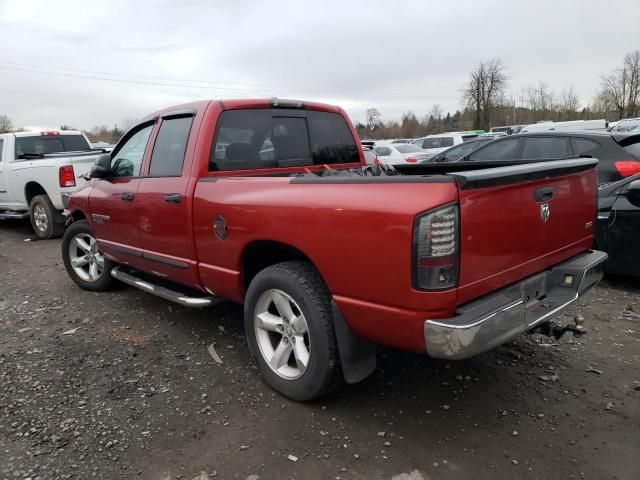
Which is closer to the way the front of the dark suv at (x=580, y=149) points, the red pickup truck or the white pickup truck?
the white pickup truck

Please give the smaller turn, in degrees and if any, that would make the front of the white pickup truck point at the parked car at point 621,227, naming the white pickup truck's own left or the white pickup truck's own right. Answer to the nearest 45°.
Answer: approximately 180°

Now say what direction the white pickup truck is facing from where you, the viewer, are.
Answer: facing away from the viewer and to the left of the viewer

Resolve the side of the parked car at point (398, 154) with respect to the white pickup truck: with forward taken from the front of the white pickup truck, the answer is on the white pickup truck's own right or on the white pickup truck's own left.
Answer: on the white pickup truck's own right

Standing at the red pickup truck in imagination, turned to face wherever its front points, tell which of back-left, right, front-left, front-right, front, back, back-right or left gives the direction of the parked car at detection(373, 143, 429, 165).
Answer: front-right

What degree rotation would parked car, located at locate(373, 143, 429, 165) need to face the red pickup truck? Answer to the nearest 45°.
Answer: approximately 135° to its left

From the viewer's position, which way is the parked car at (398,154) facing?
facing away from the viewer and to the left of the viewer

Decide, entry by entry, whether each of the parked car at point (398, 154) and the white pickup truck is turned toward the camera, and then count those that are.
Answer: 0

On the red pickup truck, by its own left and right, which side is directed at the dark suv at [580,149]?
right

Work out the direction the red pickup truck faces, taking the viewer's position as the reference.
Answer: facing away from the viewer and to the left of the viewer

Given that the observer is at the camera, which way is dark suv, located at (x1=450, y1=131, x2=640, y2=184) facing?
facing away from the viewer and to the left of the viewer
